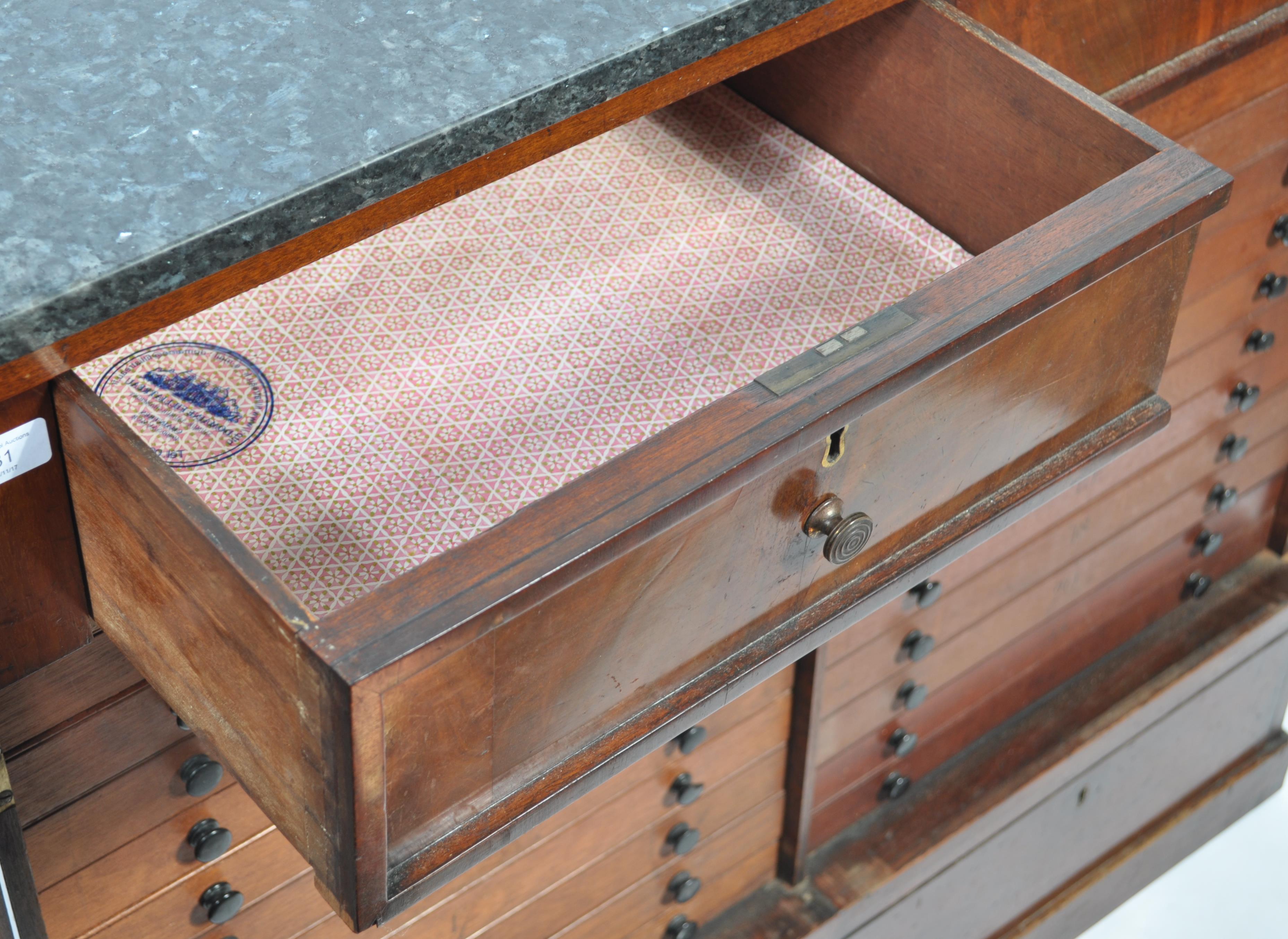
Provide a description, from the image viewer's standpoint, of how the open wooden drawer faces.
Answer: facing the viewer and to the right of the viewer
